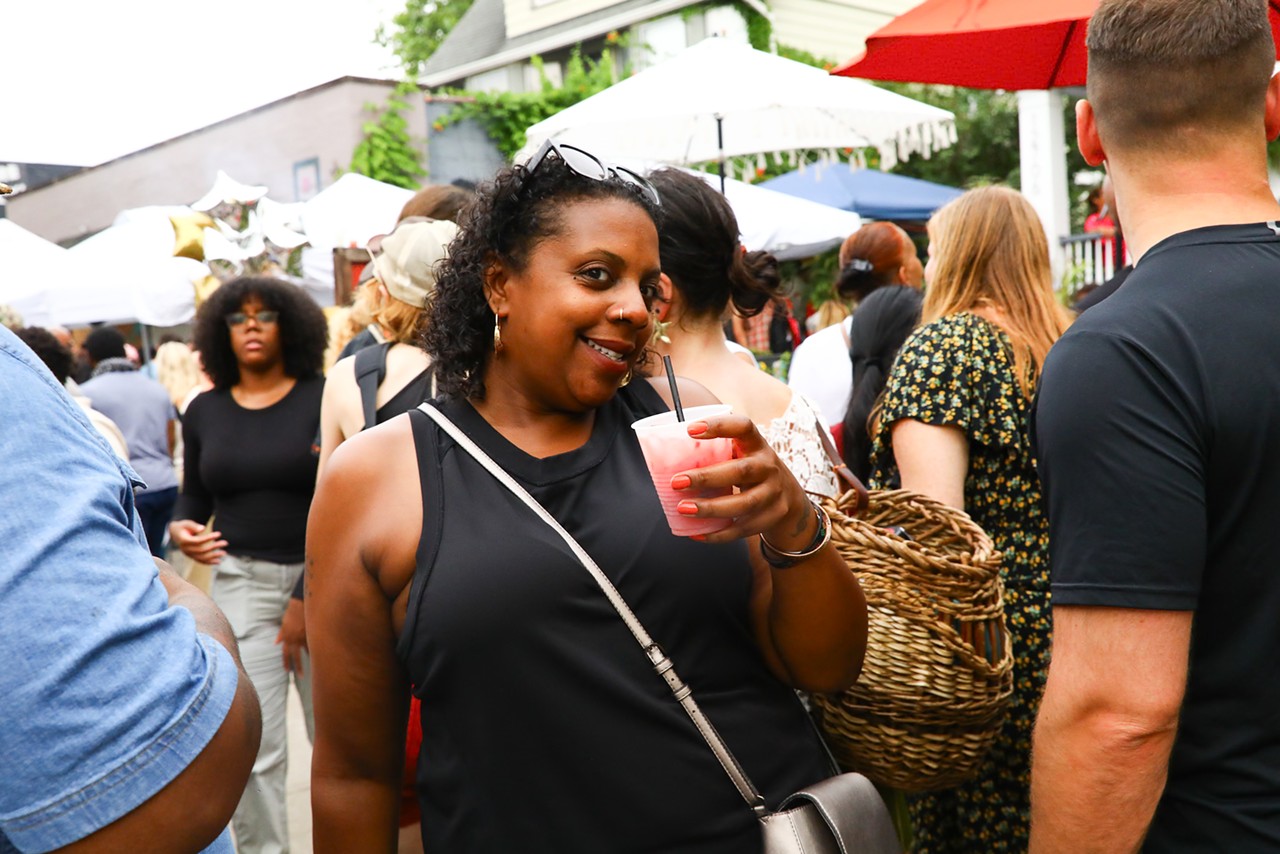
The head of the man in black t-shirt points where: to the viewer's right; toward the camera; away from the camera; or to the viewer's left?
away from the camera

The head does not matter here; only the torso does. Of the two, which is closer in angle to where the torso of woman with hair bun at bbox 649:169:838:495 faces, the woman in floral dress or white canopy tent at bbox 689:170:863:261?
the white canopy tent

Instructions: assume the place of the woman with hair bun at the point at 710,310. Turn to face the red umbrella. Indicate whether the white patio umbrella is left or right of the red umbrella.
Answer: left

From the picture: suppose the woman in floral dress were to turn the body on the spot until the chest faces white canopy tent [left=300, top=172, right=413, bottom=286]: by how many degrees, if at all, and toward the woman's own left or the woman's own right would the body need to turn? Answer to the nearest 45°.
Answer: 0° — they already face it

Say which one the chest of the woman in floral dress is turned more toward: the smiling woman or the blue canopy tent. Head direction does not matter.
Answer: the blue canopy tent

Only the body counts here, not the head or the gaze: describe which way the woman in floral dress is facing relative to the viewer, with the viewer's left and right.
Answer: facing away from the viewer and to the left of the viewer

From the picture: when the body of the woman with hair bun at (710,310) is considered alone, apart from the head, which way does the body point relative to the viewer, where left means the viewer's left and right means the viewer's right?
facing away from the viewer and to the left of the viewer
